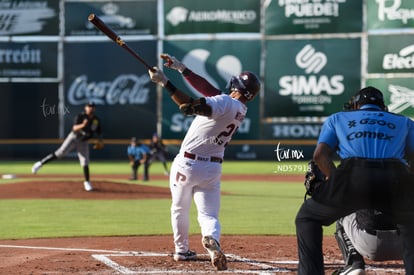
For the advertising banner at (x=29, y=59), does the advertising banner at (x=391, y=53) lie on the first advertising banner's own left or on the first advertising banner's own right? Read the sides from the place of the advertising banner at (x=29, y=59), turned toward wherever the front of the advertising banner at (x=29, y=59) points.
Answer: on the first advertising banner's own left

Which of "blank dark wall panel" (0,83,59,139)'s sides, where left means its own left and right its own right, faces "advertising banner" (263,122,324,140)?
left

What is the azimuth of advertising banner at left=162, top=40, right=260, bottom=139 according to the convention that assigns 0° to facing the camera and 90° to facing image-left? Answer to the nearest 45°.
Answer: approximately 0°

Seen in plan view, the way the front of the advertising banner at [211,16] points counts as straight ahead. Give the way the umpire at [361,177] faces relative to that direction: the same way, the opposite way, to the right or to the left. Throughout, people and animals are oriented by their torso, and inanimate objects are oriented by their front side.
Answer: the opposite way

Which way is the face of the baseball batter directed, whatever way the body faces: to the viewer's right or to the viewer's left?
to the viewer's left
